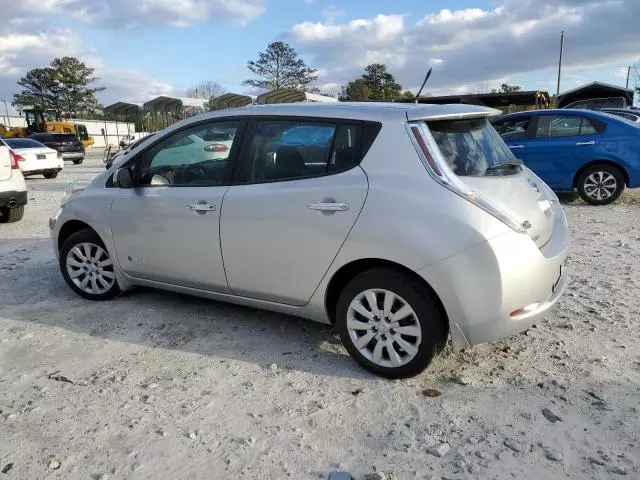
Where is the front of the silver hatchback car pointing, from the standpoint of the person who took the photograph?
facing away from the viewer and to the left of the viewer

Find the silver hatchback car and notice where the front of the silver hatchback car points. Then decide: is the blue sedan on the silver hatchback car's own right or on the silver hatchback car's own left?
on the silver hatchback car's own right

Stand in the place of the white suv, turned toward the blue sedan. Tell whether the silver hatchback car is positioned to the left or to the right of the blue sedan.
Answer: right

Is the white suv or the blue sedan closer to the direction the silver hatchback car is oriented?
the white suv

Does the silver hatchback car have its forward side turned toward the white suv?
yes

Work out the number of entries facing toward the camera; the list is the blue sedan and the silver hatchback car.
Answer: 0
